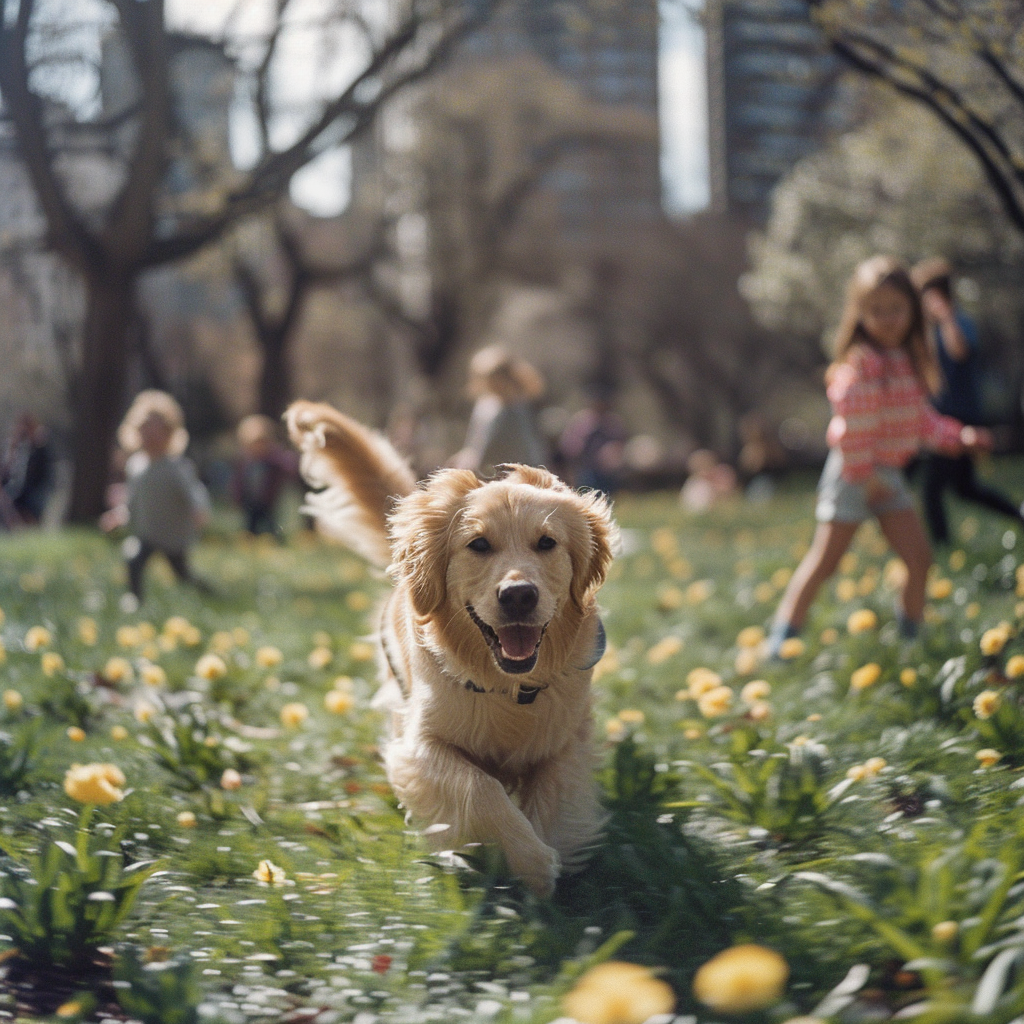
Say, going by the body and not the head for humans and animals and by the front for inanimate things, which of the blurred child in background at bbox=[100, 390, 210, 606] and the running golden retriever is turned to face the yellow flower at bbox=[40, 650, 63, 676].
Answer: the blurred child in background

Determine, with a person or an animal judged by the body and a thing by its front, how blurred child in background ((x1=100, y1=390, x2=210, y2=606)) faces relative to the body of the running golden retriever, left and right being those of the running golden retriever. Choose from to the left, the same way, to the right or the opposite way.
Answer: the same way

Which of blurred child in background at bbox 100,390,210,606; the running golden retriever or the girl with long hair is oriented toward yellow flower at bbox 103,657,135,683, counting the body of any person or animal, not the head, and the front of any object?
the blurred child in background

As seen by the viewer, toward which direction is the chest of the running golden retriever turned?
toward the camera

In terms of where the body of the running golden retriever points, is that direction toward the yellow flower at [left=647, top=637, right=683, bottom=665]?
no

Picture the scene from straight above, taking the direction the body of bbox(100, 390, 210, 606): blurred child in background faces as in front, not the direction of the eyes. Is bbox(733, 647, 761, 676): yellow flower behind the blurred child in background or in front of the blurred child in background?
in front

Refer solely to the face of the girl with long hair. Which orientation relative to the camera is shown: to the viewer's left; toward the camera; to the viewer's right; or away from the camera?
toward the camera

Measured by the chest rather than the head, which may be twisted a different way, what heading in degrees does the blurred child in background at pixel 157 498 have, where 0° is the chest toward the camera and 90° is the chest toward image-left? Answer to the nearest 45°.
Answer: approximately 0°

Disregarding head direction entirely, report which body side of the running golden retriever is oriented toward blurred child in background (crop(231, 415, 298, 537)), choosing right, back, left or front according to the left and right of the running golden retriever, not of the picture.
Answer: back

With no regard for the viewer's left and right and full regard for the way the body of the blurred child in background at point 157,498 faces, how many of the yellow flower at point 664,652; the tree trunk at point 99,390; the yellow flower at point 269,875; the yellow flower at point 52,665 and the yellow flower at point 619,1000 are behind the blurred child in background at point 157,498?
1

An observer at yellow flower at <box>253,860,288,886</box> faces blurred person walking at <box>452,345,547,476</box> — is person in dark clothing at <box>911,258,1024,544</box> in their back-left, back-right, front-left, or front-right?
front-right
